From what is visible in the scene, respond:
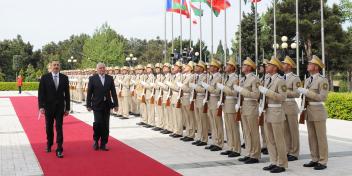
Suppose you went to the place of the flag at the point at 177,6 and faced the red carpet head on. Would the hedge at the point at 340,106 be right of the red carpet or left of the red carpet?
left

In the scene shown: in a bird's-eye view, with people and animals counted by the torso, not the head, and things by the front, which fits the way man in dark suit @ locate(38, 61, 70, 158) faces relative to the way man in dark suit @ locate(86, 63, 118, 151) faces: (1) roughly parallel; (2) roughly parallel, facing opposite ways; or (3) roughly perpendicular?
roughly parallel

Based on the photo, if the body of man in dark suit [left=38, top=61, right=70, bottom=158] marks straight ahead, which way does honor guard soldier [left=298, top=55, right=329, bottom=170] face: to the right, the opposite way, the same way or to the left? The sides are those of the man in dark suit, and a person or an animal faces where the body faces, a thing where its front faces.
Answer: to the right

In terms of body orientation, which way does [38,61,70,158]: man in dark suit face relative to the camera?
toward the camera

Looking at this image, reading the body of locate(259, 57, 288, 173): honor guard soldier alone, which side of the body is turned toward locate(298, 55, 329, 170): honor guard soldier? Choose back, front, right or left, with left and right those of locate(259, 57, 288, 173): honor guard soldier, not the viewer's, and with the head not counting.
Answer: back

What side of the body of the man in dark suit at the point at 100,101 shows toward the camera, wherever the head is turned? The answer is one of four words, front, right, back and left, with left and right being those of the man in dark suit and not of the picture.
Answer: front

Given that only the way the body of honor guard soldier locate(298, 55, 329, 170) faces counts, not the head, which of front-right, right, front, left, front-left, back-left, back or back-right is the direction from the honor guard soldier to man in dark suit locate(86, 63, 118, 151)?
front-right

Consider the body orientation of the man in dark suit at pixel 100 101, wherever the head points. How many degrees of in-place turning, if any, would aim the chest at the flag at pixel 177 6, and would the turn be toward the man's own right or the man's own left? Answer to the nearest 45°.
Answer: approximately 180°

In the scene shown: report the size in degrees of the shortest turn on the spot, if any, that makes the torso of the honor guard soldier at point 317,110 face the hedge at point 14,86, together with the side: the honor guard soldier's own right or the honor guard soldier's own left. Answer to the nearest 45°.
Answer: approximately 90° to the honor guard soldier's own right

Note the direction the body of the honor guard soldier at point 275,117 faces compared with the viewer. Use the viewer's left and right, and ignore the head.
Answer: facing the viewer and to the left of the viewer

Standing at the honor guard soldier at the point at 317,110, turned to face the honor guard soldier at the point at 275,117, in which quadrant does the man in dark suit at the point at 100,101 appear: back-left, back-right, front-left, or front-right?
front-right

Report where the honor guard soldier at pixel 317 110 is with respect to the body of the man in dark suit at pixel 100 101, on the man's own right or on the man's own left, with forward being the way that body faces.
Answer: on the man's own left

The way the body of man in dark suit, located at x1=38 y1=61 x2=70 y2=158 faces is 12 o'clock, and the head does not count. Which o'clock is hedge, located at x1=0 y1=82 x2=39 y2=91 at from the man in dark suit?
The hedge is roughly at 6 o'clock from the man in dark suit.

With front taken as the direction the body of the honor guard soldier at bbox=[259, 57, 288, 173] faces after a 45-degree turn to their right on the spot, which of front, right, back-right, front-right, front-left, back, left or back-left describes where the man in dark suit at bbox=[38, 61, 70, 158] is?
front

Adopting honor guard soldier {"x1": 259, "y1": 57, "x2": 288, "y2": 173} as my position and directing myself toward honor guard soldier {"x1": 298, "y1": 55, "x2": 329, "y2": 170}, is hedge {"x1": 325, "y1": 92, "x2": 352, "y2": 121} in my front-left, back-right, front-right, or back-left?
front-left

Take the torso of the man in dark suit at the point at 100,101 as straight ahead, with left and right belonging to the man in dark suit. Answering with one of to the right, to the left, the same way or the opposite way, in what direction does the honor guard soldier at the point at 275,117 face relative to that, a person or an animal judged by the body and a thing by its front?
to the right

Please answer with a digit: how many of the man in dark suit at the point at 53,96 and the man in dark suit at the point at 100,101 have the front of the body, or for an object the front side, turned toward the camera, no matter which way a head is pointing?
2
